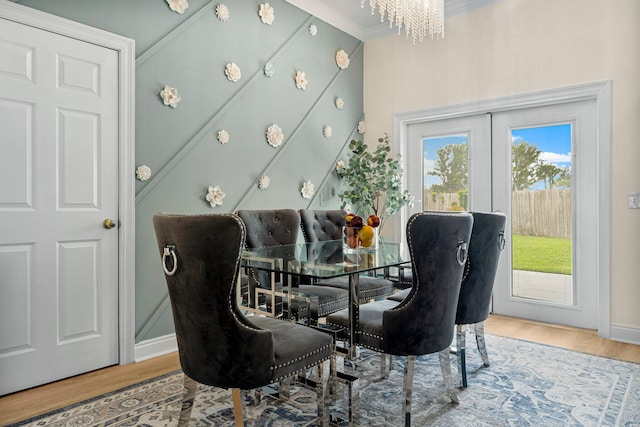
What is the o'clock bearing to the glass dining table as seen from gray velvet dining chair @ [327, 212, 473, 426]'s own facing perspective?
The glass dining table is roughly at 11 o'clock from the gray velvet dining chair.

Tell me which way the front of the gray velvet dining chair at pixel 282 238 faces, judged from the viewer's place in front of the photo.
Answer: facing the viewer and to the right of the viewer

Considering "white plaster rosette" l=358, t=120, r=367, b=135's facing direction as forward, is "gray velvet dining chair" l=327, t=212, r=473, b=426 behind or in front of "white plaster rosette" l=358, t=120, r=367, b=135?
in front

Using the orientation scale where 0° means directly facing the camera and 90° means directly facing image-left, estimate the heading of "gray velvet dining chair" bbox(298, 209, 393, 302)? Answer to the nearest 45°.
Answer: approximately 315°

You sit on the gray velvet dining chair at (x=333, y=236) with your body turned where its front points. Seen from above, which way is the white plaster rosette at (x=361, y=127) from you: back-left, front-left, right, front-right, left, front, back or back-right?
back-left

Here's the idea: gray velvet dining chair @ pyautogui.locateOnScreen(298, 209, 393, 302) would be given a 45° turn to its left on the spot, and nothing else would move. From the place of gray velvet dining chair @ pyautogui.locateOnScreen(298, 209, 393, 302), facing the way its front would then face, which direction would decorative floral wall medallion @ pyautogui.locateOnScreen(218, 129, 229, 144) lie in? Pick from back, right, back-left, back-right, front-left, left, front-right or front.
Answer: back

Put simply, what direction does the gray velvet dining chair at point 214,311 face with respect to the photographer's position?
facing away from the viewer and to the right of the viewer

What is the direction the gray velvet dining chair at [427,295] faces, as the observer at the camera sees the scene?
facing away from the viewer and to the left of the viewer

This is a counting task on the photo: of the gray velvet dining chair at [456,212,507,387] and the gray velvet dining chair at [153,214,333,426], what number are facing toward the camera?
0

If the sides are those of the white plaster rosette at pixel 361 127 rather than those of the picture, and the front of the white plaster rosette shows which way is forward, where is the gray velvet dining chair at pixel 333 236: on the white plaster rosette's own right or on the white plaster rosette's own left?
on the white plaster rosette's own right

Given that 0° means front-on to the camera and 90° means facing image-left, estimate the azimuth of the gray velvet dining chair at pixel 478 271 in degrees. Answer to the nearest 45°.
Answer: approximately 135°

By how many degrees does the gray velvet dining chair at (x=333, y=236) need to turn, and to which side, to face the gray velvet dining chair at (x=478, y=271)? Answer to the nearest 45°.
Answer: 0° — it already faces it
